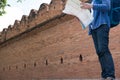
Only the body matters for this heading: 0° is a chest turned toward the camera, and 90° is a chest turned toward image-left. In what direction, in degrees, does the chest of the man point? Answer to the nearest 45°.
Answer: approximately 90°
